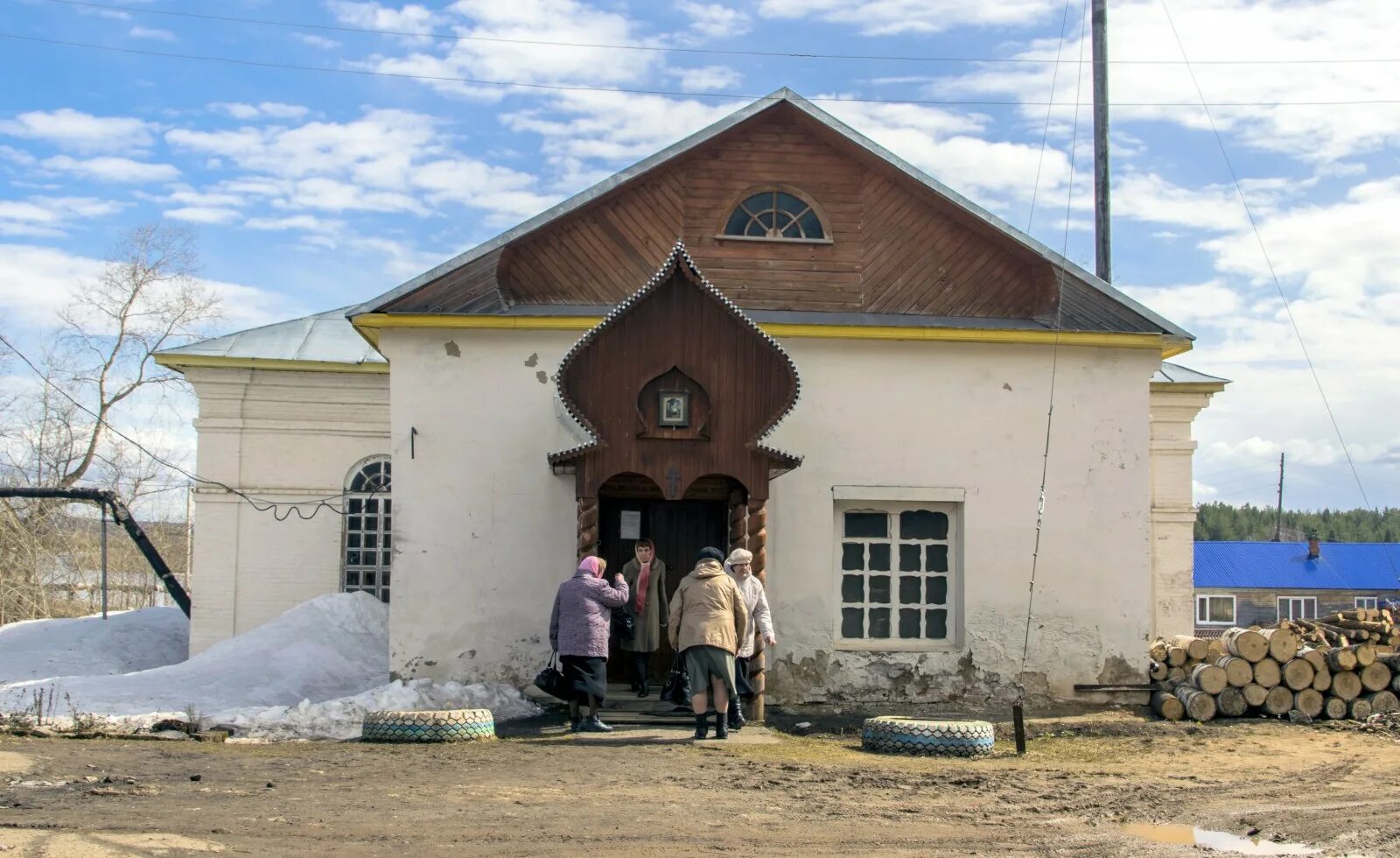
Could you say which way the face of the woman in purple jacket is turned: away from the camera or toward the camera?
away from the camera

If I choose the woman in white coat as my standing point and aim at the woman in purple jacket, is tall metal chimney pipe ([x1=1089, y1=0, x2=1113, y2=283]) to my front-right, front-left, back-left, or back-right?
back-right

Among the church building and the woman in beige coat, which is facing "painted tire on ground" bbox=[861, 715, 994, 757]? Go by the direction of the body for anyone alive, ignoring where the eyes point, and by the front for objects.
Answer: the church building

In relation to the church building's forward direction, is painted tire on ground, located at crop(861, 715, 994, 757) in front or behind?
in front

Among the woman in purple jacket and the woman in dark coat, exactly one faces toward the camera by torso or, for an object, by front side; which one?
the woman in dark coat

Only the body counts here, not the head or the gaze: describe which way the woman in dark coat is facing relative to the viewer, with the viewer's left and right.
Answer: facing the viewer

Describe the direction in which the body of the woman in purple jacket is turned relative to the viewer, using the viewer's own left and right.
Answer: facing away from the viewer and to the right of the viewer

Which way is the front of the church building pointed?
toward the camera

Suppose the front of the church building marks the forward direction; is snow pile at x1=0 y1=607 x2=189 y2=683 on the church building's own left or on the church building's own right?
on the church building's own right

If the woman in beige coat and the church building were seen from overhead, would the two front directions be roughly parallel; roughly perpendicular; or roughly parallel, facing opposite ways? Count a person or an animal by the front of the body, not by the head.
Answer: roughly parallel, facing opposite ways

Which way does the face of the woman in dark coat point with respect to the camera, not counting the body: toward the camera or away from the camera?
toward the camera

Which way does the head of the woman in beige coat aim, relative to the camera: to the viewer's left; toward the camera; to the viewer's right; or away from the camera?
away from the camera

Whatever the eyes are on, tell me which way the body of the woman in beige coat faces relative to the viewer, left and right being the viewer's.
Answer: facing away from the viewer

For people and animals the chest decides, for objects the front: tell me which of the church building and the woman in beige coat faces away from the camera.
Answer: the woman in beige coat

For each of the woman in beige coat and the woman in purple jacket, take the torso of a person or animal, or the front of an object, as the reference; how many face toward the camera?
0

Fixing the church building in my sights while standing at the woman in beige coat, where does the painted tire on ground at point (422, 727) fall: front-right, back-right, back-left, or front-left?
back-left

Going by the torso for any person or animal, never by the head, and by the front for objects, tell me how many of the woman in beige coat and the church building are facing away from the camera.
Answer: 1

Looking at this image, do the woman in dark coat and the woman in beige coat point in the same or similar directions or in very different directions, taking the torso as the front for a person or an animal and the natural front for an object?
very different directions
